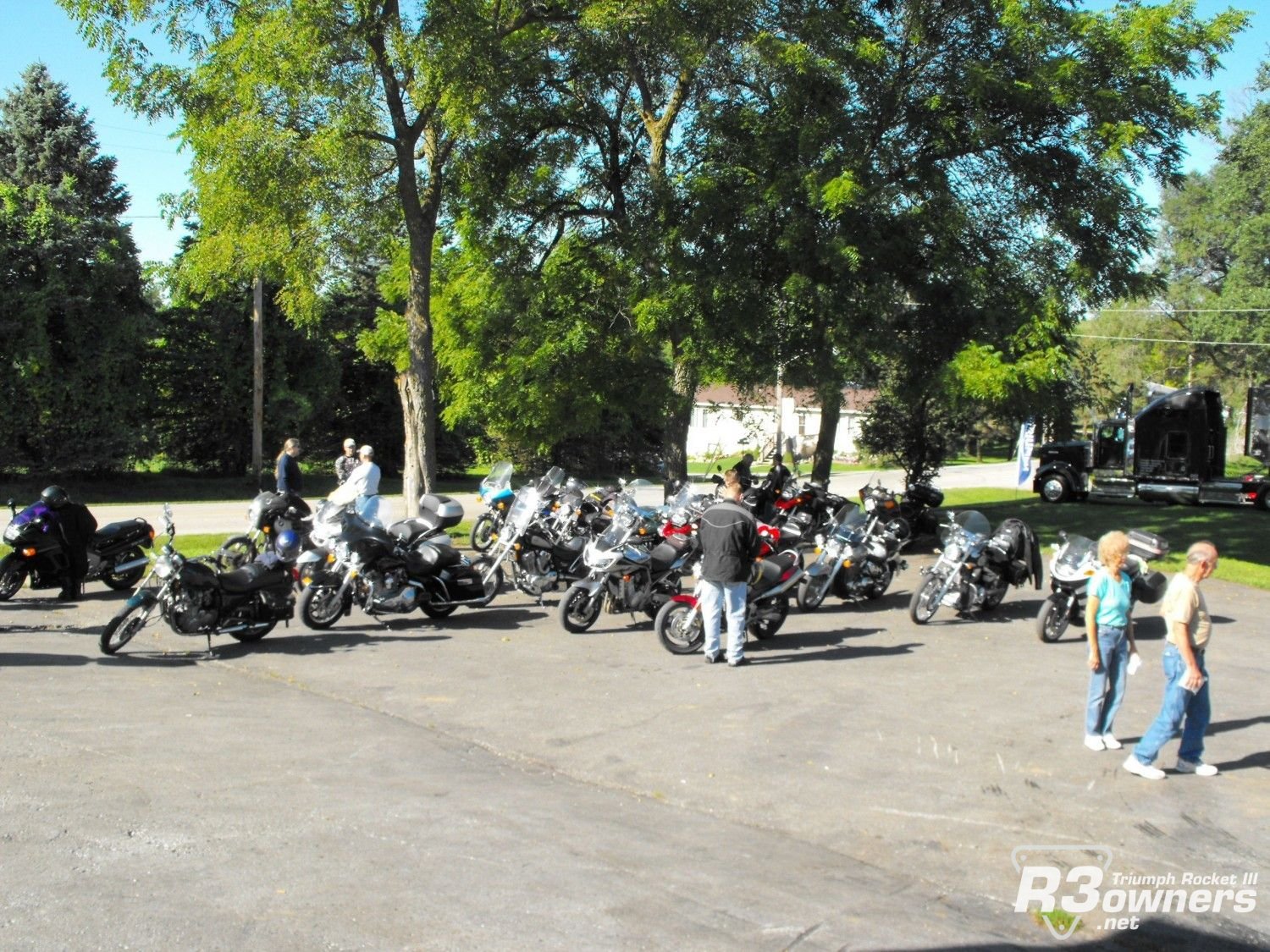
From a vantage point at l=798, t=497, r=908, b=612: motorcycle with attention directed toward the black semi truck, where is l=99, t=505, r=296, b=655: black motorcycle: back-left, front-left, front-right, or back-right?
back-left

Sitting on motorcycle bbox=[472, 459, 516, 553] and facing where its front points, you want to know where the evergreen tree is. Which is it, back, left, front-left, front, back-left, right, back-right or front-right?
right

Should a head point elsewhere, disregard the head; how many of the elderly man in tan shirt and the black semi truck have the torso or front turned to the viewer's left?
1

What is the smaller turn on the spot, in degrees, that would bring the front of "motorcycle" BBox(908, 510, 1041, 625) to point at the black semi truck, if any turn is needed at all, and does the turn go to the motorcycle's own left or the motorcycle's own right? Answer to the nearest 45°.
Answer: approximately 135° to the motorcycle's own right

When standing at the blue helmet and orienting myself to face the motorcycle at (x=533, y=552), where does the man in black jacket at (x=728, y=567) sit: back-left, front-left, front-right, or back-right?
front-right

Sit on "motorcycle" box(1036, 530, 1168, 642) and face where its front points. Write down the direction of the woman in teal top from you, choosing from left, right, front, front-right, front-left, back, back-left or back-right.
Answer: front-left

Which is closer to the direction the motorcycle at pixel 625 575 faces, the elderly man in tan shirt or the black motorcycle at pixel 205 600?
the black motorcycle

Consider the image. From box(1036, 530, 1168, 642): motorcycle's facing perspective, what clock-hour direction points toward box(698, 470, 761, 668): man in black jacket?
The man in black jacket is roughly at 12 o'clock from the motorcycle.

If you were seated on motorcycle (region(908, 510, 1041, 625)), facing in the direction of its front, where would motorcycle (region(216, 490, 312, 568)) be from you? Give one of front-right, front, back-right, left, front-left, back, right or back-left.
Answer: front-right

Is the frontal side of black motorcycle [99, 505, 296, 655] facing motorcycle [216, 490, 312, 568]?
no

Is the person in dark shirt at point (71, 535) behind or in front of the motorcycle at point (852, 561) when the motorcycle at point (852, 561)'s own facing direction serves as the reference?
in front

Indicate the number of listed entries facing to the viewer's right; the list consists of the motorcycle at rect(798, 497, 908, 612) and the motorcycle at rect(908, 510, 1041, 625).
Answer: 0

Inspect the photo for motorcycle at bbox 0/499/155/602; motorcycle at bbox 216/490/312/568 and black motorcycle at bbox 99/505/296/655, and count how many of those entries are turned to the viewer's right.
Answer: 0

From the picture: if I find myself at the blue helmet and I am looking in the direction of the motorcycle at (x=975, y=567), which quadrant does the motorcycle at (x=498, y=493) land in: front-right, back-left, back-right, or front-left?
front-left

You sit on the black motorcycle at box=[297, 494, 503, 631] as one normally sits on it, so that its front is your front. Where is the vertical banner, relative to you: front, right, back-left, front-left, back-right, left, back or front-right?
back

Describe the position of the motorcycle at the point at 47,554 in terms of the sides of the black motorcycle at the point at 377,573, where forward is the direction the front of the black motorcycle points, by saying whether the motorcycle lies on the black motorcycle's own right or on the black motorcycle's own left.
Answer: on the black motorcycle's own right

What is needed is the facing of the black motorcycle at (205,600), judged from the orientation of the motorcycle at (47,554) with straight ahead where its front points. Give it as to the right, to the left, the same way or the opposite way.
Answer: the same way

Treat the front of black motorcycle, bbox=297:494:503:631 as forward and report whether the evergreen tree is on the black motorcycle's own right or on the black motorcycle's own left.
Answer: on the black motorcycle's own right
